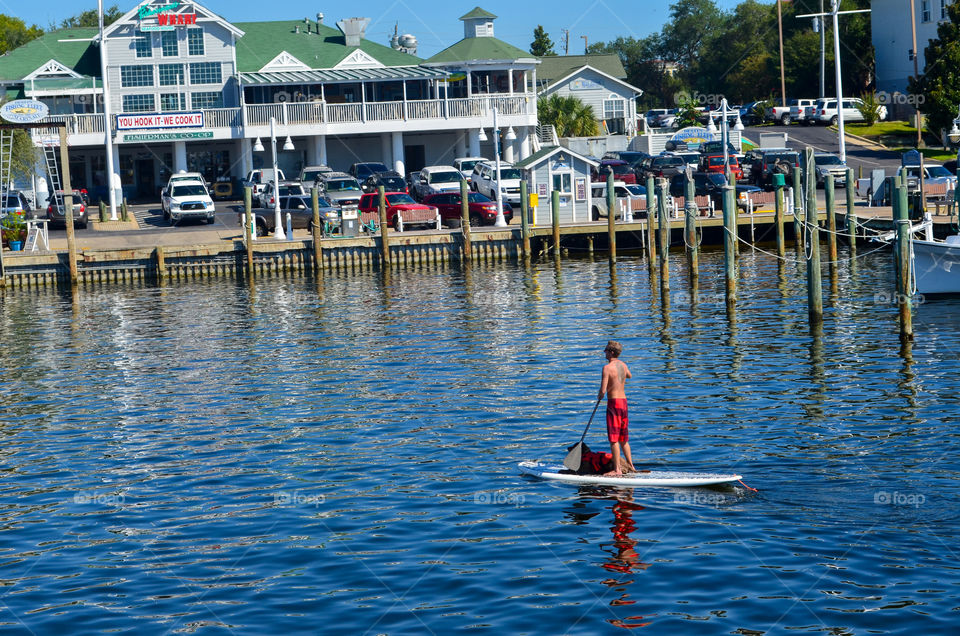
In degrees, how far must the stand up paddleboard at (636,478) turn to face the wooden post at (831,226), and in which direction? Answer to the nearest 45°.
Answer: approximately 90° to its right

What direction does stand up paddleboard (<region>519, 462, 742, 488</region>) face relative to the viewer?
to the viewer's left

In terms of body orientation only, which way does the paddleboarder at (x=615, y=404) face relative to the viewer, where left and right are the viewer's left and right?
facing away from the viewer and to the left of the viewer

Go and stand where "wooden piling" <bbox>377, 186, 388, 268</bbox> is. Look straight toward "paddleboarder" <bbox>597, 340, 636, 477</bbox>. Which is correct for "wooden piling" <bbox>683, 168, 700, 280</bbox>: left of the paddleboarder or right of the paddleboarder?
left
